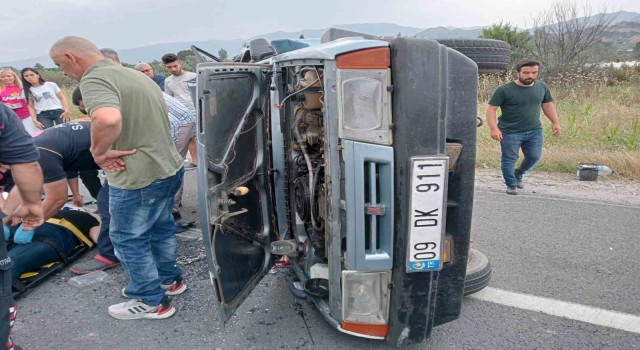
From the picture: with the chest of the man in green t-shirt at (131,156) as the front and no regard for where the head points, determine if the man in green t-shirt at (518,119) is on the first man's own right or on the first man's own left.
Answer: on the first man's own right

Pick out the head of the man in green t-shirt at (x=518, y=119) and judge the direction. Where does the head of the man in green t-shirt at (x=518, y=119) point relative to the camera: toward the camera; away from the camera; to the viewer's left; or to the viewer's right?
toward the camera

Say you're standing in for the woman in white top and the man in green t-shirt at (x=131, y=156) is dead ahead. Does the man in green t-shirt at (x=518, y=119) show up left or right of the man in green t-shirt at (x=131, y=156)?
left

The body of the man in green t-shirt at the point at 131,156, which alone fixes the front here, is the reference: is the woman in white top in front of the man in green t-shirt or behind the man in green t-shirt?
in front

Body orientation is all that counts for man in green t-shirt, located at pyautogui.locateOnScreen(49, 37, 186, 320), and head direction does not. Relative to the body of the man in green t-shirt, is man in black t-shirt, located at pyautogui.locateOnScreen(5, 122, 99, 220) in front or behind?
in front

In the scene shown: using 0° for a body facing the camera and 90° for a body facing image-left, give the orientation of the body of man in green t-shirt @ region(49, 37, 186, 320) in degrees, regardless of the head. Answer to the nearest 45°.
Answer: approximately 135°

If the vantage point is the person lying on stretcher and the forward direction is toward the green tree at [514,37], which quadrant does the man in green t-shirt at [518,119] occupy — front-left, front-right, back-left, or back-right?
front-right

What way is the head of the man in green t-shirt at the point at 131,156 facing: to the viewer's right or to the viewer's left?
to the viewer's left

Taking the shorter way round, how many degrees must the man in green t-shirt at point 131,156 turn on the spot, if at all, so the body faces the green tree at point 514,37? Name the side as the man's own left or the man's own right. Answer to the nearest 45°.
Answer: approximately 90° to the man's own right

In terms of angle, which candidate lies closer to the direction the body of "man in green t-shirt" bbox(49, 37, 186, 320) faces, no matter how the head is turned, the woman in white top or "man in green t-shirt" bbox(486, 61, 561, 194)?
the woman in white top

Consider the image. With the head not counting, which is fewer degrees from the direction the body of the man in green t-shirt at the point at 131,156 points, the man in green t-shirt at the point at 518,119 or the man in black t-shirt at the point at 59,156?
the man in black t-shirt

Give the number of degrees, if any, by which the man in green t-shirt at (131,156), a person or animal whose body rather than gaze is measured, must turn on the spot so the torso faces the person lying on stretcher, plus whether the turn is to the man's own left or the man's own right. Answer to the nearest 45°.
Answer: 0° — they already face them
